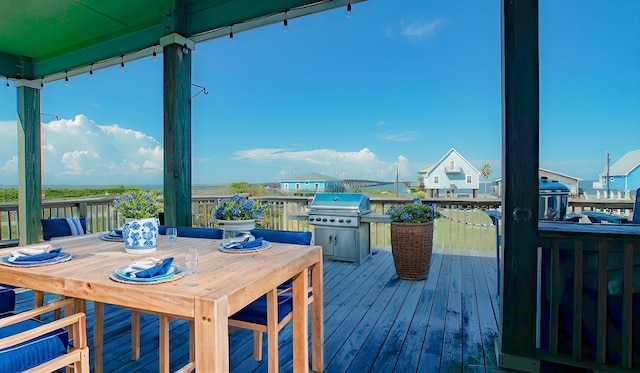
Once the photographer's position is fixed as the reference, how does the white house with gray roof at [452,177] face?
facing the viewer

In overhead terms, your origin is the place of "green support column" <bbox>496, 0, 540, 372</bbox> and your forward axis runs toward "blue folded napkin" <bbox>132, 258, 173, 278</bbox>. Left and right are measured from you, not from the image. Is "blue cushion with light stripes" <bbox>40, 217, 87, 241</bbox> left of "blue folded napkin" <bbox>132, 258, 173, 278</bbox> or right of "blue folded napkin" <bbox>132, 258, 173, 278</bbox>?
right

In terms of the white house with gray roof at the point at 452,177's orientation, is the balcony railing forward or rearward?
forward

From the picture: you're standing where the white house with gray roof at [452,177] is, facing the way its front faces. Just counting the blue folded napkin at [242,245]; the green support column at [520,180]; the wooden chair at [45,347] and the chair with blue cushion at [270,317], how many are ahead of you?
4

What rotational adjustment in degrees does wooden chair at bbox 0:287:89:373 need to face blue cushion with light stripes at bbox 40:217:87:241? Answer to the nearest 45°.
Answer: approximately 45° to its left

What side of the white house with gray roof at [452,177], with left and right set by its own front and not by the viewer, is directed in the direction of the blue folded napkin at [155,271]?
front

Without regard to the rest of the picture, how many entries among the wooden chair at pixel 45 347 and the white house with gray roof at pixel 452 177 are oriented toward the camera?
1

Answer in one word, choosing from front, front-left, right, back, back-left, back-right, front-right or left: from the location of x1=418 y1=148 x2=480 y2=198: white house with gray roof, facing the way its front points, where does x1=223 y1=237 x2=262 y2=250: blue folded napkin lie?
front

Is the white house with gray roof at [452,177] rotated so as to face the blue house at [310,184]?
no

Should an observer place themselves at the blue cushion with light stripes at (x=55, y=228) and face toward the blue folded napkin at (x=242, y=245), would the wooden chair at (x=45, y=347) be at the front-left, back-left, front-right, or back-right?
front-right

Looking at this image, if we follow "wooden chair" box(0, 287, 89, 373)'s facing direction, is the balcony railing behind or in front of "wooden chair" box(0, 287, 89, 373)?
in front

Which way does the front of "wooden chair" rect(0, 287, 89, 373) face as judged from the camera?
facing away from the viewer and to the right of the viewer

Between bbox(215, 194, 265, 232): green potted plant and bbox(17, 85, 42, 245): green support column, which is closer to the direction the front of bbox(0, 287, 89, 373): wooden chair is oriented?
the green potted plant

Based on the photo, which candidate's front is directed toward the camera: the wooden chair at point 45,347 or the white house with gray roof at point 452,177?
the white house with gray roof
